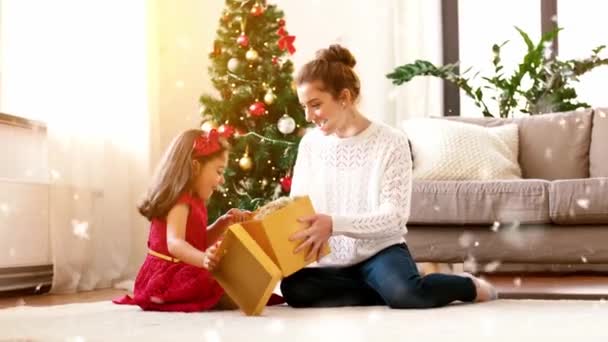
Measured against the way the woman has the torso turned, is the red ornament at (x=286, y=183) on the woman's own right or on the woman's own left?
on the woman's own right

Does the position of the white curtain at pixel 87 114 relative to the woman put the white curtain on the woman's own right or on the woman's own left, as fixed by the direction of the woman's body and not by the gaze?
on the woman's own right

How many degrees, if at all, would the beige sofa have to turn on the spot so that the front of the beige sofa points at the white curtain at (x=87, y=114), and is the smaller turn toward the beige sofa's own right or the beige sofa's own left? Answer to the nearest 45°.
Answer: approximately 90° to the beige sofa's own right

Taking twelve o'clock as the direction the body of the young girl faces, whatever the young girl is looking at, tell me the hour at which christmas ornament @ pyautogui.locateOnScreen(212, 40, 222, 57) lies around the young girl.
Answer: The christmas ornament is roughly at 9 o'clock from the young girl.

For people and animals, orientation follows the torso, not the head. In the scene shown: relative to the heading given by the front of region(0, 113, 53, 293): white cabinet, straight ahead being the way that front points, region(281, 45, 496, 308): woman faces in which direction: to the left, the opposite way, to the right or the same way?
to the right

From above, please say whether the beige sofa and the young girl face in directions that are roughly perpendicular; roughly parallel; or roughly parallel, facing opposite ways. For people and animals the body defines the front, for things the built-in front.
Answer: roughly perpendicular

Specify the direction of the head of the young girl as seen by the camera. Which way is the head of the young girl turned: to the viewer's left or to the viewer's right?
to the viewer's right

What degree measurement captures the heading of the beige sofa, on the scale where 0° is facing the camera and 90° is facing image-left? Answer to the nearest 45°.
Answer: approximately 0°

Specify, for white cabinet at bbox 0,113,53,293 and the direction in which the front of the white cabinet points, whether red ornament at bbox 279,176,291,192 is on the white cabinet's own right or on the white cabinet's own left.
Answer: on the white cabinet's own left

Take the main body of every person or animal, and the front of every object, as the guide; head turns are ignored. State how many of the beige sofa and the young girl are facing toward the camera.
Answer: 1

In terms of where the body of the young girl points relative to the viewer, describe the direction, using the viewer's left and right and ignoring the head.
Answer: facing to the right of the viewer

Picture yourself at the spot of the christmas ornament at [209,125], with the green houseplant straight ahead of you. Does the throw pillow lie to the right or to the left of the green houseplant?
right
